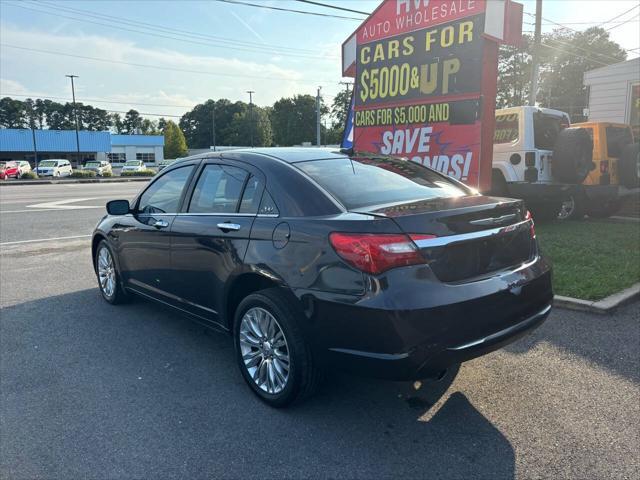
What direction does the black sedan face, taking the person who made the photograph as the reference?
facing away from the viewer and to the left of the viewer

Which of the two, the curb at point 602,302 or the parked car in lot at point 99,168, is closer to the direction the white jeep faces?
the parked car in lot

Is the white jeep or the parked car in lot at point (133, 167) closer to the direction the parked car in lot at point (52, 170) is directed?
the white jeep

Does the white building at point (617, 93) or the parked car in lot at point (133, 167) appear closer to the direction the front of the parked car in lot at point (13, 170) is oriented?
the white building

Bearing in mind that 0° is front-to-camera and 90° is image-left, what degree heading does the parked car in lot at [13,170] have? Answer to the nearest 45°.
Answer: approximately 45°

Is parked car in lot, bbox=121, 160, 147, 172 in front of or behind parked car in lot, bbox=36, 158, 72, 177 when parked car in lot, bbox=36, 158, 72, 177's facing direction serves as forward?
behind

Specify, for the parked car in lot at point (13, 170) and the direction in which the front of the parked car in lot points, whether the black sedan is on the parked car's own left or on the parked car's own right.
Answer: on the parked car's own left

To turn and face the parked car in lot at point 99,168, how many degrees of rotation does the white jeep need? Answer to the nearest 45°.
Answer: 0° — it already faces it
